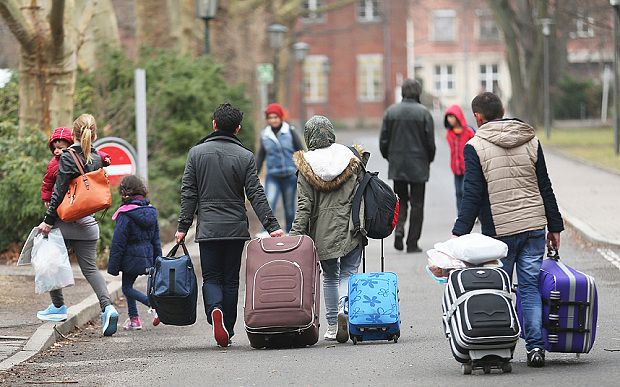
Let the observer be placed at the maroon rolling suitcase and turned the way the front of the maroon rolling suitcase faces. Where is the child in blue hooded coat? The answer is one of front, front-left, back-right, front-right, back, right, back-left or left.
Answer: back-right

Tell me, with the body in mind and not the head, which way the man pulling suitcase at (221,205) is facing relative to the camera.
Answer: away from the camera

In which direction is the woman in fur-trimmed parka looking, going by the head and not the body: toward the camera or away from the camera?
away from the camera

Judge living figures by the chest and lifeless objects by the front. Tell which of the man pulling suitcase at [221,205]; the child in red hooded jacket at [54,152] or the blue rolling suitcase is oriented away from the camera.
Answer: the man pulling suitcase

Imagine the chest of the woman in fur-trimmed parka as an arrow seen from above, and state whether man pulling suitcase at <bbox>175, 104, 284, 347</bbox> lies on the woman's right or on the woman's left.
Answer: on the woman's left

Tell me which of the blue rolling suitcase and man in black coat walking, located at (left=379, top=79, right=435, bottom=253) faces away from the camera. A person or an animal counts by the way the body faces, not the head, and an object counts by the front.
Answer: the man in black coat walking

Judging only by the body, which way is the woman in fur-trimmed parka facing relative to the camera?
away from the camera

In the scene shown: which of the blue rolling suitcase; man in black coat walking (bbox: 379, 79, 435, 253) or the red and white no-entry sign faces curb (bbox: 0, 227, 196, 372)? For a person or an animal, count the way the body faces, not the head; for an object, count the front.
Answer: the red and white no-entry sign

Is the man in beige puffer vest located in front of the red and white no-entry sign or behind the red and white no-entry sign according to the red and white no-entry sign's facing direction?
in front

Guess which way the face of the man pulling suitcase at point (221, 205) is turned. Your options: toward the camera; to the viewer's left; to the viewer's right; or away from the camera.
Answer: away from the camera

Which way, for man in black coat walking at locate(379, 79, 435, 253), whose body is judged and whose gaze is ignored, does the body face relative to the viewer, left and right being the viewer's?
facing away from the viewer

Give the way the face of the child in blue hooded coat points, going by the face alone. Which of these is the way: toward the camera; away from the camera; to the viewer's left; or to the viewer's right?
away from the camera
